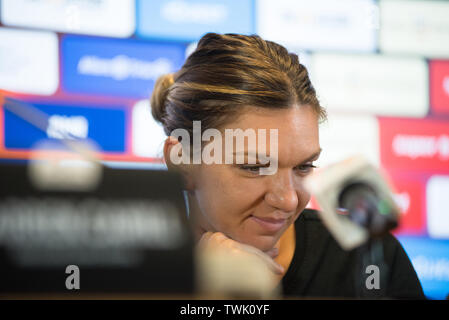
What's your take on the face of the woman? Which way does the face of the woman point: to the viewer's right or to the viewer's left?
to the viewer's right

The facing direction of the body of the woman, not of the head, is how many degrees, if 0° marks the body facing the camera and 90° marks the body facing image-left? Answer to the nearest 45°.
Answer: approximately 315°
